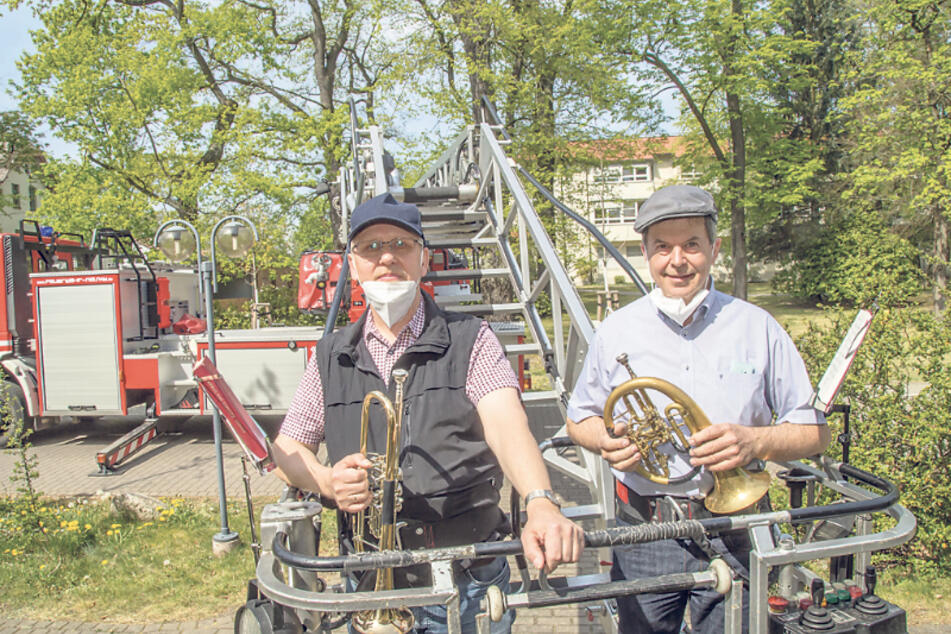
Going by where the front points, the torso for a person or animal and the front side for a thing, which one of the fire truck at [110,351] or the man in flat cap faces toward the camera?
the man in flat cap

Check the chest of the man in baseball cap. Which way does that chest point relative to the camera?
toward the camera

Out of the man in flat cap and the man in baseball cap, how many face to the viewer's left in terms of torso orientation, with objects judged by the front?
0

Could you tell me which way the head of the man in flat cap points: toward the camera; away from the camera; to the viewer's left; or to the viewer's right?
toward the camera

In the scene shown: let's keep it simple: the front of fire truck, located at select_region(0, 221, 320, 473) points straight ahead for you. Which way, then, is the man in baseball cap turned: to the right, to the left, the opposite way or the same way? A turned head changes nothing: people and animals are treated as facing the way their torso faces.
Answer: to the left

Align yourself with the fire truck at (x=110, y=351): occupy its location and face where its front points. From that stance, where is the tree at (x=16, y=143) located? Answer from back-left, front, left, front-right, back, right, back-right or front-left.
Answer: right

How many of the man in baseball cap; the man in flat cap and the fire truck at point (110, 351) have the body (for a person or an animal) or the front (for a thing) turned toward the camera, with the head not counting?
2

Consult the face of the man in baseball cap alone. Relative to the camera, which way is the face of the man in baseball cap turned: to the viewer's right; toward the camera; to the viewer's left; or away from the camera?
toward the camera

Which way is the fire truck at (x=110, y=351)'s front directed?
to the viewer's left

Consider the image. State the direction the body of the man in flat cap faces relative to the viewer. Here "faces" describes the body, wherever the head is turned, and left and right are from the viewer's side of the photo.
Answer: facing the viewer
